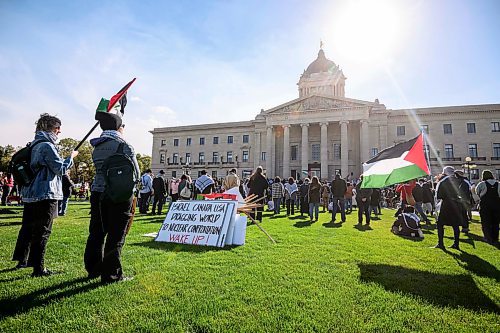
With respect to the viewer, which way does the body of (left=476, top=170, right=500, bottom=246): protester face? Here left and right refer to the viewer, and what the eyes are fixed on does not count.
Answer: facing away from the viewer and to the left of the viewer

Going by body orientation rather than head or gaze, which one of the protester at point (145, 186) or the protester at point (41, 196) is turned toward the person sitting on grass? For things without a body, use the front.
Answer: the protester at point (41, 196)

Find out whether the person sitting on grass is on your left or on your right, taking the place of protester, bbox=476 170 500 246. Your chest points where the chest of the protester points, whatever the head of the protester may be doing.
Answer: on your left

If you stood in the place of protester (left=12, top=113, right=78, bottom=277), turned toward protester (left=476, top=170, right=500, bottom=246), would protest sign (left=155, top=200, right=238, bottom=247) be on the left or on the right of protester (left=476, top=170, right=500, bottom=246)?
left

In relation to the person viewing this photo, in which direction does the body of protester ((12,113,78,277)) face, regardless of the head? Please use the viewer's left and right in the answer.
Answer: facing to the right of the viewer

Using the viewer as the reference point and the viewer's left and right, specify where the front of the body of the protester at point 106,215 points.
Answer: facing away from the viewer and to the right of the viewer

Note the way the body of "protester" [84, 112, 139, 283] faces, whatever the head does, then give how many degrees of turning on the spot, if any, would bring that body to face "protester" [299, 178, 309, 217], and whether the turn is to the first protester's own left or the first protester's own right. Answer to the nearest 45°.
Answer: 0° — they already face them

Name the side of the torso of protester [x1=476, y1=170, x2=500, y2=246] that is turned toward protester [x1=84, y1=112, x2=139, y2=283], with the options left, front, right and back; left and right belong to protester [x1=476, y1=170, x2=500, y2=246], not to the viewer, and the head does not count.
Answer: left

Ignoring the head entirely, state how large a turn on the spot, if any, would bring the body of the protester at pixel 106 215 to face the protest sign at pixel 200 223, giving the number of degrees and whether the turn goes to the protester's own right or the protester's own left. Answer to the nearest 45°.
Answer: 0° — they already face it

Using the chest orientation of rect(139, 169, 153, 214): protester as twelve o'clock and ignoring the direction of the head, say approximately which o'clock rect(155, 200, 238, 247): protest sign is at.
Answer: The protest sign is roughly at 4 o'clock from the protester.

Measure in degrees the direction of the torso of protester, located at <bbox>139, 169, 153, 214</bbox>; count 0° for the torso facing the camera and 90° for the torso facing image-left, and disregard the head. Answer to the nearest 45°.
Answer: approximately 225°

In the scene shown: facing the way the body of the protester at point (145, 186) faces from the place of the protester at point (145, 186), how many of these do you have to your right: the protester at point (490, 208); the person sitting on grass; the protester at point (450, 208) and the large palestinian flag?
4

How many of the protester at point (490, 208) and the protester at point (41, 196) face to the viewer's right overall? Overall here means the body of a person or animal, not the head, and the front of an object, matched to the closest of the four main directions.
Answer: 1

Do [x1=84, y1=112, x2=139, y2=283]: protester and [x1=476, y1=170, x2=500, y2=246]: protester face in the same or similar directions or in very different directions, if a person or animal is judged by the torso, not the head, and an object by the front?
same or similar directions

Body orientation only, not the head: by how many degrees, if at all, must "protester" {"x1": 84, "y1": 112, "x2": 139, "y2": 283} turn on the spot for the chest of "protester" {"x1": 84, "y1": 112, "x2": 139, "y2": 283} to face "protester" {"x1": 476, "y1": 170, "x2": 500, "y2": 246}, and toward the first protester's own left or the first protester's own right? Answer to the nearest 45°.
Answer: approximately 45° to the first protester's own right
